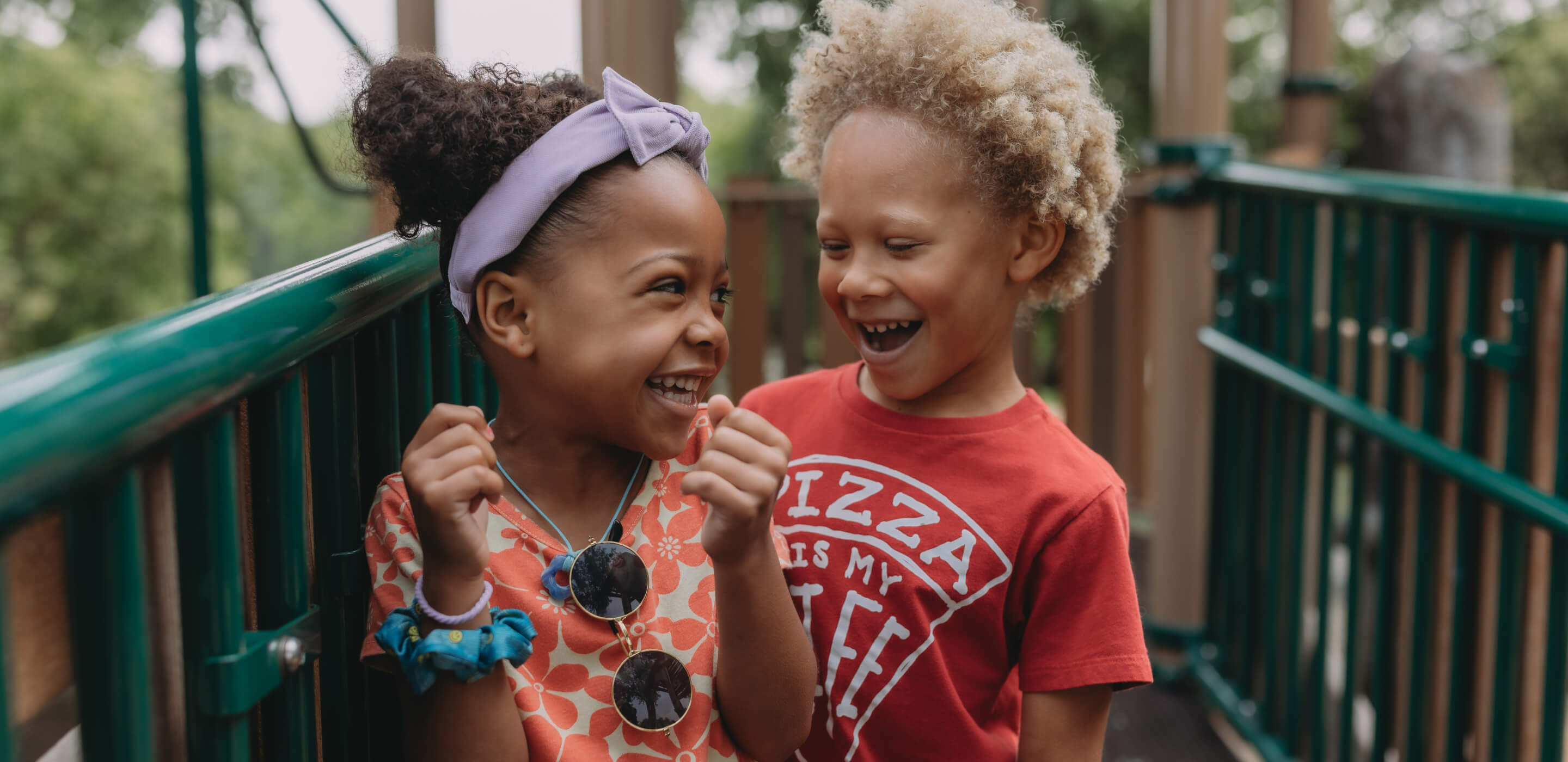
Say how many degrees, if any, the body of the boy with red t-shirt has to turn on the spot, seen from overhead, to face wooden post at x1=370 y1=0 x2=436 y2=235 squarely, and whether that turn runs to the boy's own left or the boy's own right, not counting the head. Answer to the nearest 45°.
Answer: approximately 90° to the boy's own right

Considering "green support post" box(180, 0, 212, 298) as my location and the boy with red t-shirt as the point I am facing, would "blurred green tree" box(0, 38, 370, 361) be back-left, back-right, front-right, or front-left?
back-left

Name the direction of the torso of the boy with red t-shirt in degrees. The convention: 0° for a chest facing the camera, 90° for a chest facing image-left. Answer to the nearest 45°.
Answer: approximately 45°

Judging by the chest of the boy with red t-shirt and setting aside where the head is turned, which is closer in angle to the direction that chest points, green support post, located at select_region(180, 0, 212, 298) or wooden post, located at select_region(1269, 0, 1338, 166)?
the green support post
